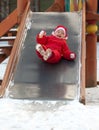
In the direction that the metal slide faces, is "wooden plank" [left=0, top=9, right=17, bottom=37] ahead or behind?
behind

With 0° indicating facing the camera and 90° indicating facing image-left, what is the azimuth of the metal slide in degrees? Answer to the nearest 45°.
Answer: approximately 0°
